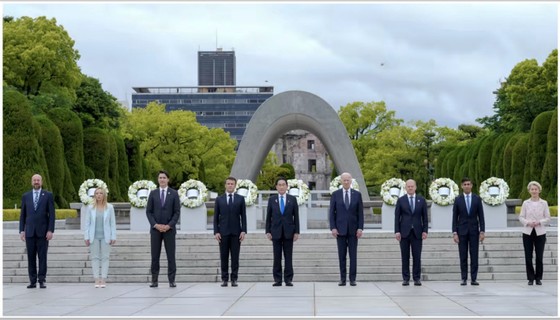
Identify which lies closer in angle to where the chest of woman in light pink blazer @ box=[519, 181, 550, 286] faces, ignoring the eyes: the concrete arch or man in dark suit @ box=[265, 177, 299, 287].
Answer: the man in dark suit

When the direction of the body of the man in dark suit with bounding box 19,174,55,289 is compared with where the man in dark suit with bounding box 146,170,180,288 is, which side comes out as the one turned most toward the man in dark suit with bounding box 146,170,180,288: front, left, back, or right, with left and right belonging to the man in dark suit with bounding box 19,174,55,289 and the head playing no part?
left

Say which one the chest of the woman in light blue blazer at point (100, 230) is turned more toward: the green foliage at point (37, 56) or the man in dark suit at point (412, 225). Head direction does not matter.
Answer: the man in dark suit

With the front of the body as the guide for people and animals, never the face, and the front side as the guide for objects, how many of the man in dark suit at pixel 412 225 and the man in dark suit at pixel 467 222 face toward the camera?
2

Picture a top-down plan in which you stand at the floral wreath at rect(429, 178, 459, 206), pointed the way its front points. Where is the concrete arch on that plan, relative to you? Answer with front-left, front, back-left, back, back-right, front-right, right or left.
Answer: back-right

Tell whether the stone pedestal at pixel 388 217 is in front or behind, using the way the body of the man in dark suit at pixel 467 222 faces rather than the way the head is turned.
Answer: behind
